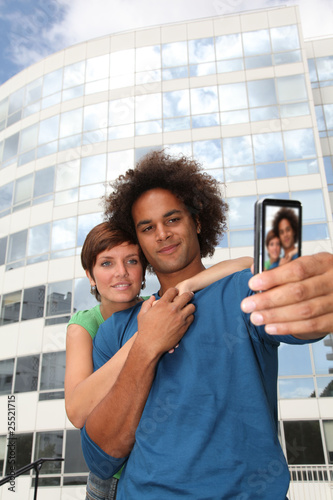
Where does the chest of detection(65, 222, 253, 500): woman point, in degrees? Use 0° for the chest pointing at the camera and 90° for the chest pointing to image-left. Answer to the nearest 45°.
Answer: approximately 315°

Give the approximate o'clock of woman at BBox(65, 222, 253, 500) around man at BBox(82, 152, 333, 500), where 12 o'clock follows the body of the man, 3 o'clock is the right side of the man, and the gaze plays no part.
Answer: The woman is roughly at 5 o'clock from the man.

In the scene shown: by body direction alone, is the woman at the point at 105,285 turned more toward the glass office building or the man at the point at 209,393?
the man

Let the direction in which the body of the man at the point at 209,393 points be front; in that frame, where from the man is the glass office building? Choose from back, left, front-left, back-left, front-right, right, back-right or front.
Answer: back

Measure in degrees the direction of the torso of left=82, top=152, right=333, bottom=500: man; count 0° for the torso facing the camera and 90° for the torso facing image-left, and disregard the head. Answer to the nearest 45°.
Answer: approximately 0°
